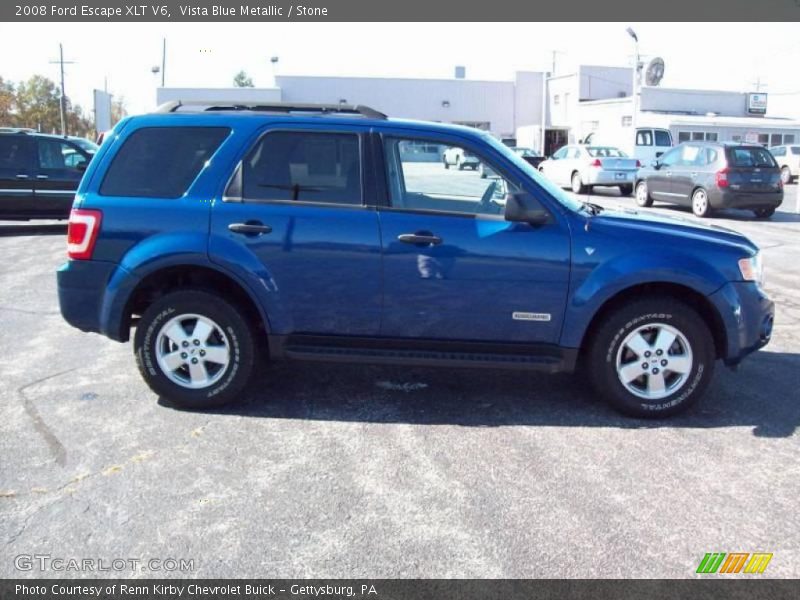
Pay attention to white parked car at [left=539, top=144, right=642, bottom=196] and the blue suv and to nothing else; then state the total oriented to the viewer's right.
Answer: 1

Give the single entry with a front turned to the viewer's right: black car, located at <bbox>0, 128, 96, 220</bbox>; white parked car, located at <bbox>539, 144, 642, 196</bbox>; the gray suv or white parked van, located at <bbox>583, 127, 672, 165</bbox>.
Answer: the black car

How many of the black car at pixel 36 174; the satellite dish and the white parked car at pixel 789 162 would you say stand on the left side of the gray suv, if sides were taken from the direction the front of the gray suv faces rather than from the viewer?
1

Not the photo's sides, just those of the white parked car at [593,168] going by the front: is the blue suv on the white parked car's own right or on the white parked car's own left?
on the white parked car's own left

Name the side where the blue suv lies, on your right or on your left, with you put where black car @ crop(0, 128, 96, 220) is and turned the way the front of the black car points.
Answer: on your right

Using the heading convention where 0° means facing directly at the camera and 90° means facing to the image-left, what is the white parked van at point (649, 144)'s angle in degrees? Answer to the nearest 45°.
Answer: approximately 135°

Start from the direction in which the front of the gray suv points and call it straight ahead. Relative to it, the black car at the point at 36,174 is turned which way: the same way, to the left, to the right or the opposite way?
to the right

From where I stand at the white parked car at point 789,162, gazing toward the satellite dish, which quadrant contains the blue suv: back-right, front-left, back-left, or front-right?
back-left

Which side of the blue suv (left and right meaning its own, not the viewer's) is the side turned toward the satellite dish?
left

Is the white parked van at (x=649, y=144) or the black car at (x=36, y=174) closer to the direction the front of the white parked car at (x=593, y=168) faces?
the white parked van

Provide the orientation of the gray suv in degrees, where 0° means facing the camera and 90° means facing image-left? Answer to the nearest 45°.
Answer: approximately 135°

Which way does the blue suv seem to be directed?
to the viewer's right

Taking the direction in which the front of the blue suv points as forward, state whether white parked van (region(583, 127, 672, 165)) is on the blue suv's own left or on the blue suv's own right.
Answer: on the blue suv's own left

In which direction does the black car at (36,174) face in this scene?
to the viewer's right
